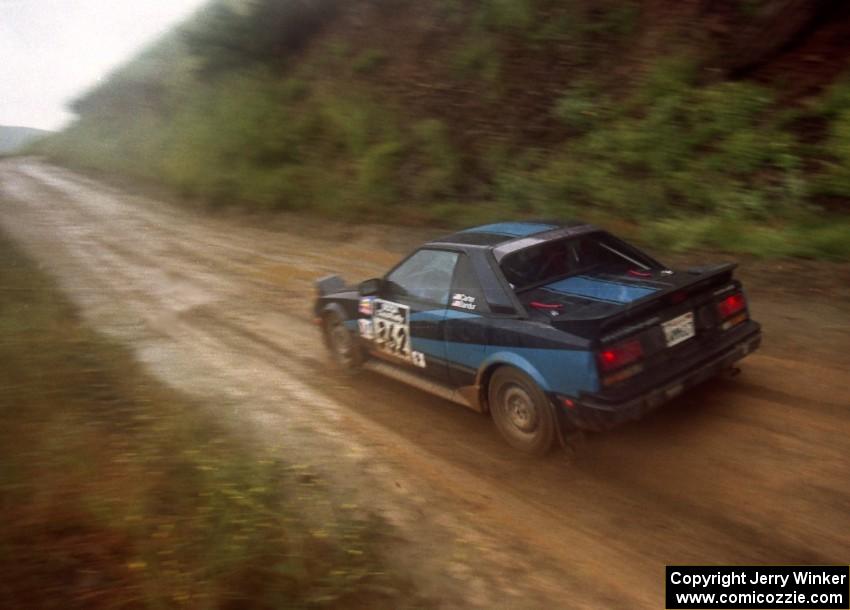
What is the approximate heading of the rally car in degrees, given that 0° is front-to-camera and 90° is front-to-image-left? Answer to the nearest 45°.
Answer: approximately 135°
